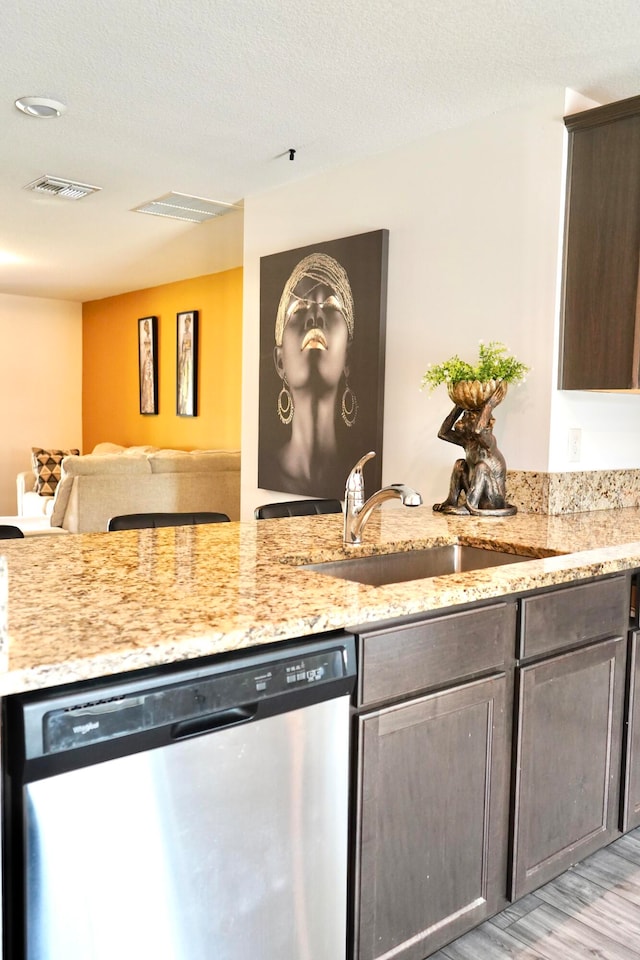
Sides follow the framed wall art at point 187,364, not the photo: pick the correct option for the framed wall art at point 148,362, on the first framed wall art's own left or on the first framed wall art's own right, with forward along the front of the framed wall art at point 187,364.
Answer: on the first framed wall art's own right

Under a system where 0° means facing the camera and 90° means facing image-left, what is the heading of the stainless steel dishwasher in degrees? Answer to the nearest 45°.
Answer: approximately 315°

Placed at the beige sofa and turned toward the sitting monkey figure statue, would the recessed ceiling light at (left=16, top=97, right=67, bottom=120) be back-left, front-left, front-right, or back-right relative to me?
front-right

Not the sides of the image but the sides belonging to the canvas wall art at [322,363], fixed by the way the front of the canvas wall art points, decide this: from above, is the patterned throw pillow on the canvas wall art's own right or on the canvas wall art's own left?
on the canvas wall art's own right

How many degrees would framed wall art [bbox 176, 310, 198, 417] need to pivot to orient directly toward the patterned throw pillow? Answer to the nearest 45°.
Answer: approximately 90° to its right

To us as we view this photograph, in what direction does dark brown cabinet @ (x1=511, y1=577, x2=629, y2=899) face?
facing the viewer and to the right of the viewer

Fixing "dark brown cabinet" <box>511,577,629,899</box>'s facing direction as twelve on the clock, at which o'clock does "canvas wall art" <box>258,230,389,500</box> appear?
The canvas wall art is roughly at 6 o'clock from the dark brown cabinet.

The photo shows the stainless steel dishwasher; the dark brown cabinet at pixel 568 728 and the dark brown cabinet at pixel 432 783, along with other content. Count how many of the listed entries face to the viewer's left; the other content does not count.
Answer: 0

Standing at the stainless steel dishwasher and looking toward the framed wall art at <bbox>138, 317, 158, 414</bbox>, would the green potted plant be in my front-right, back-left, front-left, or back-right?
front-right

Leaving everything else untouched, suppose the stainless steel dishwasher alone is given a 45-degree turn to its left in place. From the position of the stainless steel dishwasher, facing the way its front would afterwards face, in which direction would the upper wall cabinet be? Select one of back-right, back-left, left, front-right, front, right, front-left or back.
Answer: front-left

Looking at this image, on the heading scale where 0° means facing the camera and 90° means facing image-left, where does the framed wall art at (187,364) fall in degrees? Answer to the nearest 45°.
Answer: approximately 45°

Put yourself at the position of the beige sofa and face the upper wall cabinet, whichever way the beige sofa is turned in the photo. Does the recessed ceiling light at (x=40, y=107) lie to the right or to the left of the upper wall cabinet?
right

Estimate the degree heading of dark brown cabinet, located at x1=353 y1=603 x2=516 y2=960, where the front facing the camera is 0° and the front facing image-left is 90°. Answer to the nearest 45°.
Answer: approximately 315°

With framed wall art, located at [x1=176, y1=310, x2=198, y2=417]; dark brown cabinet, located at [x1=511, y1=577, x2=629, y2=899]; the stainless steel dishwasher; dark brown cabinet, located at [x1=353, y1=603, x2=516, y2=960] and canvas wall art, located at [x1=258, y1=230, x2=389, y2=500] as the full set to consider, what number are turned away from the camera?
0

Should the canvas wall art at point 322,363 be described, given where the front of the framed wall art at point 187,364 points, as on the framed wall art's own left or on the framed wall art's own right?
on the framed wall art's own left

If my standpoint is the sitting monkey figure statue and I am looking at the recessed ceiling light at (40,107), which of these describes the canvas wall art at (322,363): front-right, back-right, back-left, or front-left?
front-right

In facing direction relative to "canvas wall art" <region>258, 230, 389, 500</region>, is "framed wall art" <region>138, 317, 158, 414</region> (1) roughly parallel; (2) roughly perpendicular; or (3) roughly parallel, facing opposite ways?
roughly parallel
